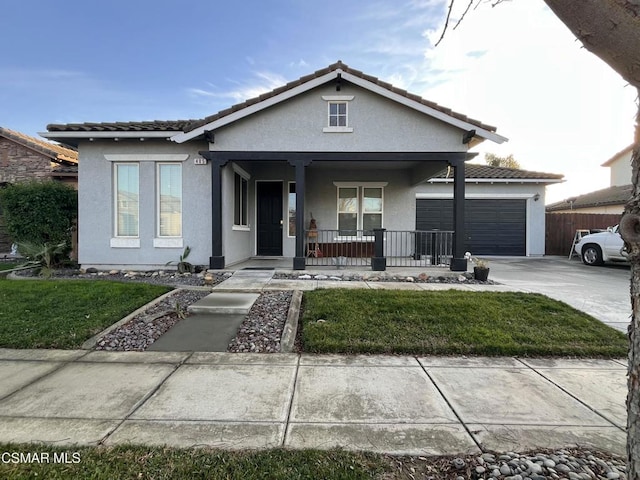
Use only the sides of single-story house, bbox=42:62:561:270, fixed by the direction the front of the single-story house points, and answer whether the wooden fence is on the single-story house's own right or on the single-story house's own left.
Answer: on the single-story house's own left

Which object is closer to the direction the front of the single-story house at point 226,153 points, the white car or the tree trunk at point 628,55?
the tree trunk

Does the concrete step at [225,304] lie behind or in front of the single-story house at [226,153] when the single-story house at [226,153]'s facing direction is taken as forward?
in front

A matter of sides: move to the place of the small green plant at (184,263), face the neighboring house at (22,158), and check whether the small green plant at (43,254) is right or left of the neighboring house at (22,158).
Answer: left

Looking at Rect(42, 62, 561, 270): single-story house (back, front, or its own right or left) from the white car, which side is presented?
left

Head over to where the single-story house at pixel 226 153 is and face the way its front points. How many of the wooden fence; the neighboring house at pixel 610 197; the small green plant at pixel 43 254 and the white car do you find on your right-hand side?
1

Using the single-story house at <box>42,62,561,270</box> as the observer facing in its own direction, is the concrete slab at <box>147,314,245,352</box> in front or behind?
in front

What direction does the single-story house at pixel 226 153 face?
toward the camera

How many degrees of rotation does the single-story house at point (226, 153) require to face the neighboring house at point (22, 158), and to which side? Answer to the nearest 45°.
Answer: approximately 135° to its right

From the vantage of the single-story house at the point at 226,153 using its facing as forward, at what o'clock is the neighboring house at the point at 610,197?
The neighboring house is roughly at 8 o'clock from the single-story house.

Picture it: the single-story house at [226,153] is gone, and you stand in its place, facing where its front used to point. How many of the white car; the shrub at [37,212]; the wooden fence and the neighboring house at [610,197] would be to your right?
1

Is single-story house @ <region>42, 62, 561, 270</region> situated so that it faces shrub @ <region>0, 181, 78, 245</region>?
no

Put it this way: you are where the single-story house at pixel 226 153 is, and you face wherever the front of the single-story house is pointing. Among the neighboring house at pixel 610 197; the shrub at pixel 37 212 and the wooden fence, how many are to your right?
1
